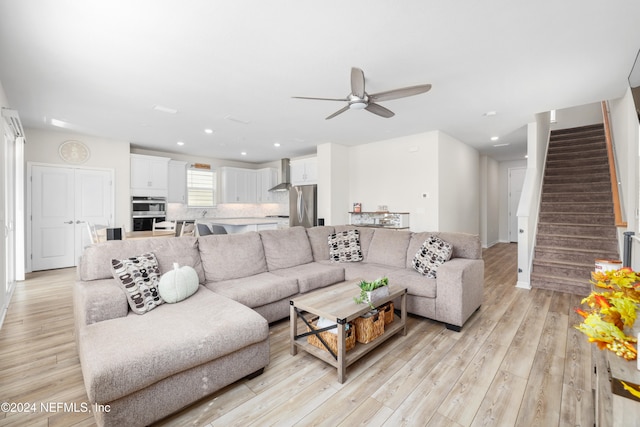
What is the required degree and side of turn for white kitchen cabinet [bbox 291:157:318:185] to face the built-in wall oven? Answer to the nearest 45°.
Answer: approximately 45° to its right

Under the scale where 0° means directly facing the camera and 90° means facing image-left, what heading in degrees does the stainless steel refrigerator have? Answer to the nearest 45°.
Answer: approximately 45°

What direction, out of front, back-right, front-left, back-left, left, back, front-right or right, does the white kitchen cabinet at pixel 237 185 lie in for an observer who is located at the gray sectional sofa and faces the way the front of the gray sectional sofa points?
back-left

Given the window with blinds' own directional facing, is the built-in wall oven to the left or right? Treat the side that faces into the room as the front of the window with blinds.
on its right

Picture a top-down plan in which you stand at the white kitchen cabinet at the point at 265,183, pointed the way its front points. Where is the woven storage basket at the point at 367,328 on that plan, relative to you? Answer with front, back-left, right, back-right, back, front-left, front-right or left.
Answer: front-left

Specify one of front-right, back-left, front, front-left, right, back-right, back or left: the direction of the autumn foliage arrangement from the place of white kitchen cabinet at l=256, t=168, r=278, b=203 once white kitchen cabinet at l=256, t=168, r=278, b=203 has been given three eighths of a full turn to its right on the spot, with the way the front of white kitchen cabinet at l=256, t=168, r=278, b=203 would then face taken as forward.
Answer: back

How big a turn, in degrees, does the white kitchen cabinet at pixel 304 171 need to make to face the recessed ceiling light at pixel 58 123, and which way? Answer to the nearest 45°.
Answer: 0° — it already faces it

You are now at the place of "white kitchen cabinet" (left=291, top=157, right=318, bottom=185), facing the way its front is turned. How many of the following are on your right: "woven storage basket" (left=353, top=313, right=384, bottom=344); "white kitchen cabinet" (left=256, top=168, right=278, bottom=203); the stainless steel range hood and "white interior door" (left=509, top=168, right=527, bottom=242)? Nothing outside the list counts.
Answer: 2

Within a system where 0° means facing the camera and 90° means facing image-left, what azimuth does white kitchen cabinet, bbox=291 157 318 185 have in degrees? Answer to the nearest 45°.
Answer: approximately 45°

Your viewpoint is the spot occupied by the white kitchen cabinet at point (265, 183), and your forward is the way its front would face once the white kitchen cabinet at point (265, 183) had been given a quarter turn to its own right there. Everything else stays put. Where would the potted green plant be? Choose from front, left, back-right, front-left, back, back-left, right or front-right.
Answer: back-left

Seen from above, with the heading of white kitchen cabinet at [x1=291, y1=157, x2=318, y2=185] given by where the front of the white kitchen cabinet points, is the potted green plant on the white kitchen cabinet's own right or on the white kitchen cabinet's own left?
on the white kitchen cabinet's own left

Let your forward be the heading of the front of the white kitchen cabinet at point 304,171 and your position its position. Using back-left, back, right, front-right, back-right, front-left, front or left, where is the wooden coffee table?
front-left

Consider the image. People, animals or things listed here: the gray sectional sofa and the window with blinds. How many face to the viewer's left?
0

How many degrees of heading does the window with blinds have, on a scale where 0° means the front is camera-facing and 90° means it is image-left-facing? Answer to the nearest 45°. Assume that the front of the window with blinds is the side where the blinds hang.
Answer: approximately 315°
